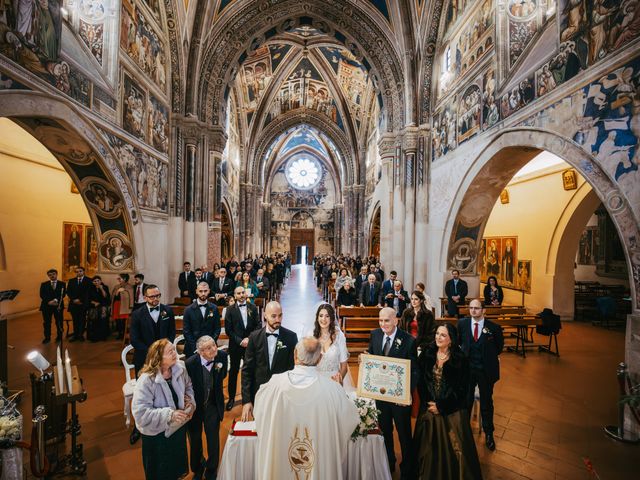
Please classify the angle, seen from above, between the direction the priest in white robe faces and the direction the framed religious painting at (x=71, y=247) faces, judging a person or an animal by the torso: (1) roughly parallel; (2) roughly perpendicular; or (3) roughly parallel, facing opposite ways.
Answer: roughly perpendicular

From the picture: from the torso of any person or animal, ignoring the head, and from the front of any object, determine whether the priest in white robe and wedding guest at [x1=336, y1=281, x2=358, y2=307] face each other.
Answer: yes

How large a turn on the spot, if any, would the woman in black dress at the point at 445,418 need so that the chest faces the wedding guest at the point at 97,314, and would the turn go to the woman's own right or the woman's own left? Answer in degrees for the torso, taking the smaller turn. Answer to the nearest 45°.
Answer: approximately 45° to the woman's own right

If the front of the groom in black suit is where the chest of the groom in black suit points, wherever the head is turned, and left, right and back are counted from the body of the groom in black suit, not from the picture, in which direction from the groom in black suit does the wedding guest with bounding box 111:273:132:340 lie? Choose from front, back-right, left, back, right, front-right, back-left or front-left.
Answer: back-right

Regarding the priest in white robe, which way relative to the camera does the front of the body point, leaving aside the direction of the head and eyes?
away from the camera

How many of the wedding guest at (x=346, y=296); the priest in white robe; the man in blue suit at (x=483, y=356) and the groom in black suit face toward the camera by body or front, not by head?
3

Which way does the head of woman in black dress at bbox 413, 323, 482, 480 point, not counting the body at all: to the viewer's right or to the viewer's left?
to the viewer's left

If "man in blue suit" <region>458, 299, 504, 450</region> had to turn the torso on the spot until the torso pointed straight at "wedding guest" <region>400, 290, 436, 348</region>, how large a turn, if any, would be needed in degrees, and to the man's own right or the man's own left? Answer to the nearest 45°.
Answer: approximately 135° to the man's own right
